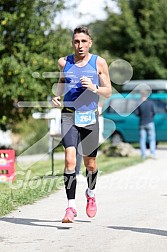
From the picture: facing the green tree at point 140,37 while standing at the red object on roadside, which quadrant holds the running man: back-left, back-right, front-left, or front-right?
back-right

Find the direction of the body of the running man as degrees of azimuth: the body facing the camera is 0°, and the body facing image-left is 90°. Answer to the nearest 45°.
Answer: approximately 0°

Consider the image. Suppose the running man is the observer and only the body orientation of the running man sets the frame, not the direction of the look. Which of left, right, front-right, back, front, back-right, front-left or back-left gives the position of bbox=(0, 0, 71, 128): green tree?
back

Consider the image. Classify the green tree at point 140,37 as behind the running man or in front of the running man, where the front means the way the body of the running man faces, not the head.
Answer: behind
